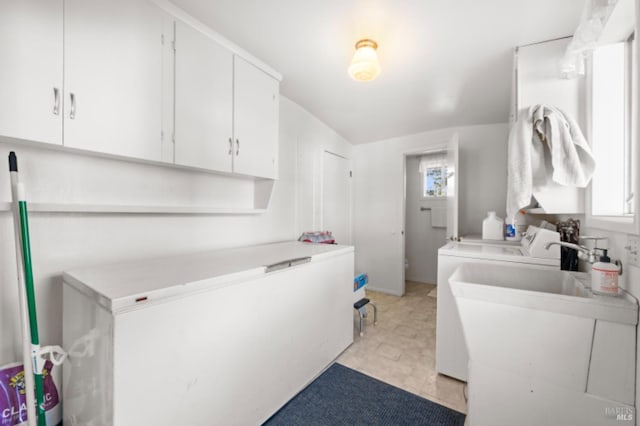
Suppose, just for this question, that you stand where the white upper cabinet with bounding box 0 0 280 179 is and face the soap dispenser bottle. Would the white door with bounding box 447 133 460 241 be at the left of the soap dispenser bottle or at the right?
left

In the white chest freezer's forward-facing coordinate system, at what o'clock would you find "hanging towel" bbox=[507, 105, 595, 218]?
The hanging towel is roughly at 11 o'clock from the white chest freezer.

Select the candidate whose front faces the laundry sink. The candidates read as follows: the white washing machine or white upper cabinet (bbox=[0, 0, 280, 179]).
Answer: the white upper cabinet

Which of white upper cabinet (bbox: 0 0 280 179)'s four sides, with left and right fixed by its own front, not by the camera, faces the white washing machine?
front

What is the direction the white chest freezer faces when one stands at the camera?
facing the viewer and to the right of the viewer

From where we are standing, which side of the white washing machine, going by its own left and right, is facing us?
left

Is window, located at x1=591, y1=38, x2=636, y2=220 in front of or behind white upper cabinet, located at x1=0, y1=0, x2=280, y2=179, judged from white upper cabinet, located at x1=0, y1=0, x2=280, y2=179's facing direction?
in front

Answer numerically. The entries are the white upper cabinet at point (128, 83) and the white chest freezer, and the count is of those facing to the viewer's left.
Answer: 0

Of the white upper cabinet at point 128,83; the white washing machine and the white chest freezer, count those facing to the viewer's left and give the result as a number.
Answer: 1

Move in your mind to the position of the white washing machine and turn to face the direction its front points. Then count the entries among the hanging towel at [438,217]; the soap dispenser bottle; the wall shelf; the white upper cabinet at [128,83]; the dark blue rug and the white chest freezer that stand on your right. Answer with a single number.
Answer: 1

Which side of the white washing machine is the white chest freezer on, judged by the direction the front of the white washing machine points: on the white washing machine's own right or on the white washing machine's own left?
on the white washing machine's own left

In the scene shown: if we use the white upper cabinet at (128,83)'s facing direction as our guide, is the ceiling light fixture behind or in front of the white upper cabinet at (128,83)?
in front

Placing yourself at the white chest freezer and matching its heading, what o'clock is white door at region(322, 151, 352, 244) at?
The white door is roughly at 9 o'clock from the white chest freezer.

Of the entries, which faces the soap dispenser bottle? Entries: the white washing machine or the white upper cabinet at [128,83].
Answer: the white upper cabinet

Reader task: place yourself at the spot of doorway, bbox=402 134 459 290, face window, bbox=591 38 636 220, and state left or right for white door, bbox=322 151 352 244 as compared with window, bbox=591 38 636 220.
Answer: right
